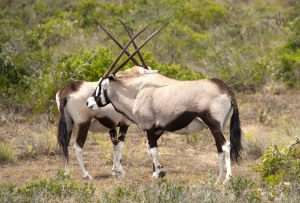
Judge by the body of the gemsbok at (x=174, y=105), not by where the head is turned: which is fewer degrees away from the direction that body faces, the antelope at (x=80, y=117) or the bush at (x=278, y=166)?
the antelope

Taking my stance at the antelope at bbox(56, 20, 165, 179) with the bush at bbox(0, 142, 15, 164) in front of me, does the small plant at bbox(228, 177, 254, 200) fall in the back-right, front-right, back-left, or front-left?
back-left

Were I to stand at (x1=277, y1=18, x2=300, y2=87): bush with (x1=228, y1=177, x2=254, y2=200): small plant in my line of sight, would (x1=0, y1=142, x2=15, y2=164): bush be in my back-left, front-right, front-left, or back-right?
front-right

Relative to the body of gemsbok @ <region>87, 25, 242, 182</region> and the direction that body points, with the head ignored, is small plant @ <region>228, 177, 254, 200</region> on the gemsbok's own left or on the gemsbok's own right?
on the gemsbok's own left

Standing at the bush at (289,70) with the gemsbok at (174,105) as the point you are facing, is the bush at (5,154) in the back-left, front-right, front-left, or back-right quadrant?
front-right

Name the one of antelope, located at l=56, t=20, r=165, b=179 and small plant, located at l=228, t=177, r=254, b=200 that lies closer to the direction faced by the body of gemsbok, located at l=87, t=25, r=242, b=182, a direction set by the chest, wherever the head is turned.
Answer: the antelope

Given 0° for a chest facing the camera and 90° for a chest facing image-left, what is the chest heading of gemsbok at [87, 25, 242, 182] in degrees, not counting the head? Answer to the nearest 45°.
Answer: approximately 90°

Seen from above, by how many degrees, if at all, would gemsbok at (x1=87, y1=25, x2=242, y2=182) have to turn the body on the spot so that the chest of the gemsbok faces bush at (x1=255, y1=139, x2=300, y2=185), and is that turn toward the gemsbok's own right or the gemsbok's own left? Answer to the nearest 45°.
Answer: approximately 135° to the gemsbok's own left

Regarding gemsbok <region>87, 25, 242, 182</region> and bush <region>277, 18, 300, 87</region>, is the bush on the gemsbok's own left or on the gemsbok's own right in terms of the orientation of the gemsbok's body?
on the gemsbok's own right
